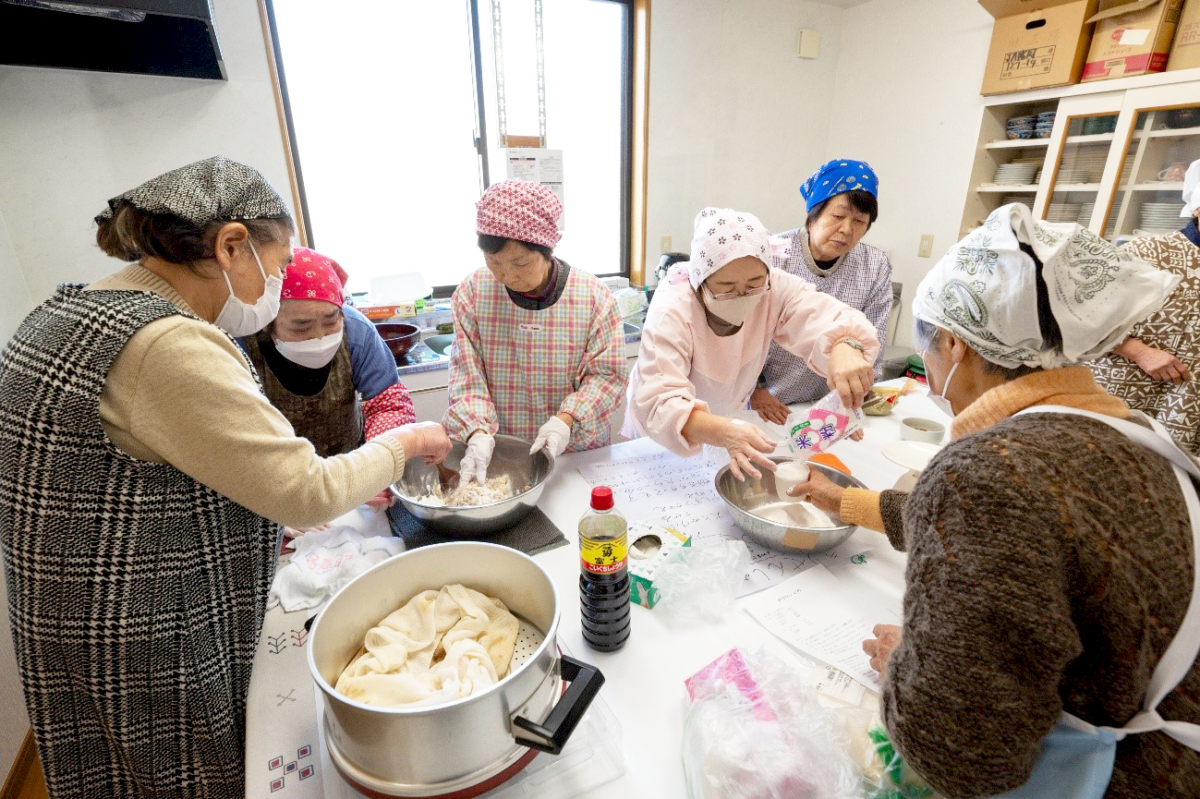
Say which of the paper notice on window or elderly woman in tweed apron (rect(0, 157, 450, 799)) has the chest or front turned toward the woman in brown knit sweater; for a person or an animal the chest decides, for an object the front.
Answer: the paper notice on window

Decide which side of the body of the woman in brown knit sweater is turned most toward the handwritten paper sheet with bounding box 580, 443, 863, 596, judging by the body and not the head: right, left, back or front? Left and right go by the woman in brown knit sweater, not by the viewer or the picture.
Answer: front

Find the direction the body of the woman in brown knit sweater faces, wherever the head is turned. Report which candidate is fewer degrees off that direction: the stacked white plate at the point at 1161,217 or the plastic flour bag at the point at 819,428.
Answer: the plastic flour bag

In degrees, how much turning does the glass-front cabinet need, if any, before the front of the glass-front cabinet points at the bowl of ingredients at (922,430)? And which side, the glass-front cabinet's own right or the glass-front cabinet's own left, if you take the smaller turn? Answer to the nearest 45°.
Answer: approximately 45° to the glass-front cabinet's own left

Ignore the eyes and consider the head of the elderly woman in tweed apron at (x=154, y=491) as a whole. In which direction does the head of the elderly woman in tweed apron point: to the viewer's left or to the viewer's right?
to the viewer's right

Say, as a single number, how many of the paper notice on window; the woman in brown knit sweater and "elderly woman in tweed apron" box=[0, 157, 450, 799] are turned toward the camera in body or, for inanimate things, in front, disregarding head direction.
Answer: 1

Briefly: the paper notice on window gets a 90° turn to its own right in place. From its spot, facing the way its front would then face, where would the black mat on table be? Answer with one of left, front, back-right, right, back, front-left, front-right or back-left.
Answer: left

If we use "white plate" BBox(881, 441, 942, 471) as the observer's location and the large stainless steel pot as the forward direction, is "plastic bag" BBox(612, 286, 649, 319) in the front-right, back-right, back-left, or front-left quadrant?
back-right

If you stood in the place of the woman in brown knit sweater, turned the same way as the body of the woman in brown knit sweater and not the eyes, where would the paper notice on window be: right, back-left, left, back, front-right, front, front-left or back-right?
front

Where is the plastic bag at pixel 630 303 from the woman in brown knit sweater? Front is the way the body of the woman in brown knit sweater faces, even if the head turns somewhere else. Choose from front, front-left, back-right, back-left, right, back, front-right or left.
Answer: front

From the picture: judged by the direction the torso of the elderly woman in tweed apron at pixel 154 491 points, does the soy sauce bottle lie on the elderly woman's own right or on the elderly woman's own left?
on the elderly woman's own right

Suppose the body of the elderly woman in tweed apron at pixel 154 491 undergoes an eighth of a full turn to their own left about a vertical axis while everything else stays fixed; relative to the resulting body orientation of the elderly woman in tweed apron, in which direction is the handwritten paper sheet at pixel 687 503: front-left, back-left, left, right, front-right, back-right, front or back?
right
